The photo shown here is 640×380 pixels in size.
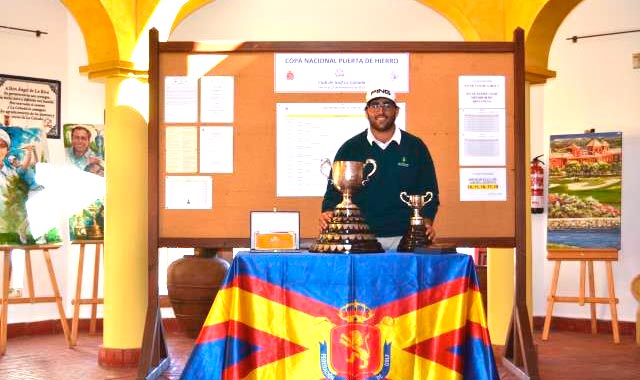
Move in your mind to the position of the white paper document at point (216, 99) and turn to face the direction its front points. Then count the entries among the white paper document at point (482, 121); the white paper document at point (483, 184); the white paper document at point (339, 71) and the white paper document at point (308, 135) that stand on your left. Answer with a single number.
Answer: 4

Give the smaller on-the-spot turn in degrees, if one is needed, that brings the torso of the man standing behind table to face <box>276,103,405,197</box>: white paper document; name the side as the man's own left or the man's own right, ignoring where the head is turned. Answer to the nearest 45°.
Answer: approximately 135° to the man's own right

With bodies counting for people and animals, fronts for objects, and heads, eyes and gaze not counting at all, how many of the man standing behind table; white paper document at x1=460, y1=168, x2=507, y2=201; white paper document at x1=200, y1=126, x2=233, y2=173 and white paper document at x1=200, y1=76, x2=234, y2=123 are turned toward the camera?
4

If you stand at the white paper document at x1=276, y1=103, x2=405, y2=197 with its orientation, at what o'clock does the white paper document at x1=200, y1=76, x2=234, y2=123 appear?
the white paper document at x1=200, y1=76, x2=234, y2=123 is roughly at 3 o'clock from the white paper document at x1=276, y1=103, x2=405, y2=197.

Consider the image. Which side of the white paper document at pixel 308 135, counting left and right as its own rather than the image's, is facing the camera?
front

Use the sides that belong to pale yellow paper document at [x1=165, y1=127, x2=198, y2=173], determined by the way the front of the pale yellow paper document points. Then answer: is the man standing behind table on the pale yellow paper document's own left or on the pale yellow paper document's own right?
on the pale yellow paper document's own left

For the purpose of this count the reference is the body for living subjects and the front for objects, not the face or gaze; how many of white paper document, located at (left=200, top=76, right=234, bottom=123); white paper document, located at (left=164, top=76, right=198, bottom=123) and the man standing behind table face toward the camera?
3

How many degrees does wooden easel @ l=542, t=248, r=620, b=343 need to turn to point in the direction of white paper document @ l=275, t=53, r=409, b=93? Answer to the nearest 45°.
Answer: approximately 45° to its right

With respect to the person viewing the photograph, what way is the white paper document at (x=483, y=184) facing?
facing the viewer

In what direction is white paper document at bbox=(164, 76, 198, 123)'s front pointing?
toward the camera
